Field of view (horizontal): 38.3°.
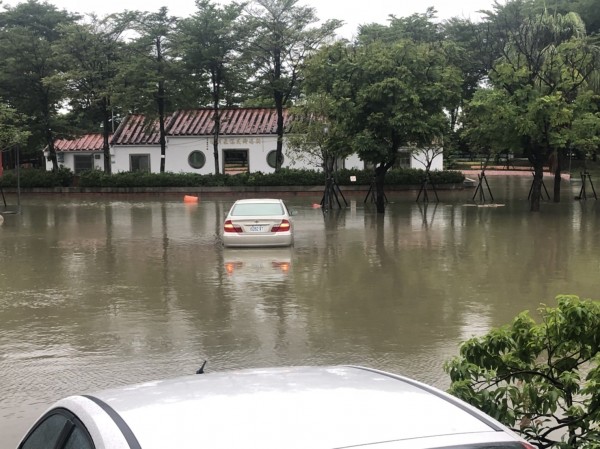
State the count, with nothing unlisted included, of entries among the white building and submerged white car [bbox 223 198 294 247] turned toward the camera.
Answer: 1

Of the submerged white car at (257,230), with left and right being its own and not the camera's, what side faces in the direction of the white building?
front

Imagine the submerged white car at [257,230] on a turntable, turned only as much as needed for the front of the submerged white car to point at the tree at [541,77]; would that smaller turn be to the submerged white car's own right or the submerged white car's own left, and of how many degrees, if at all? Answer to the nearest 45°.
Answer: approximately 45° to the submerged white car's own right

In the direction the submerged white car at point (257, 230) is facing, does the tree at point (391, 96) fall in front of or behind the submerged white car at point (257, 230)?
in front

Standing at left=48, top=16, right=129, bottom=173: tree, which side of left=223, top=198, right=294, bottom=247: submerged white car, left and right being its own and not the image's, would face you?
front

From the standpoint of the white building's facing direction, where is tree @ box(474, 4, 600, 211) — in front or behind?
in front

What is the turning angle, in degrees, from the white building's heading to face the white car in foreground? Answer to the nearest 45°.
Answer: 0° — it already faces it

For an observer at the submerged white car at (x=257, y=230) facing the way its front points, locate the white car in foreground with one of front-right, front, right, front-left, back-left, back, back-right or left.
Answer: back

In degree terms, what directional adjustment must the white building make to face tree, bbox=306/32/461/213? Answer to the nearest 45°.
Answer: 0° — it already faces it

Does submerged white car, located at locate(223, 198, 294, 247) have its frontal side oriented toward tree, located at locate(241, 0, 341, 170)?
yes

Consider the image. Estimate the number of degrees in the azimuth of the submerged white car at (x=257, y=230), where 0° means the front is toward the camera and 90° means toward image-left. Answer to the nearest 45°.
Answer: approximately 180°

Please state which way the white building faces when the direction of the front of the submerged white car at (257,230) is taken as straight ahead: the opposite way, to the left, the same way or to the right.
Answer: the opposite way

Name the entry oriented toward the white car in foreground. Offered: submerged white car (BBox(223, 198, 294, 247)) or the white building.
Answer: the white building
